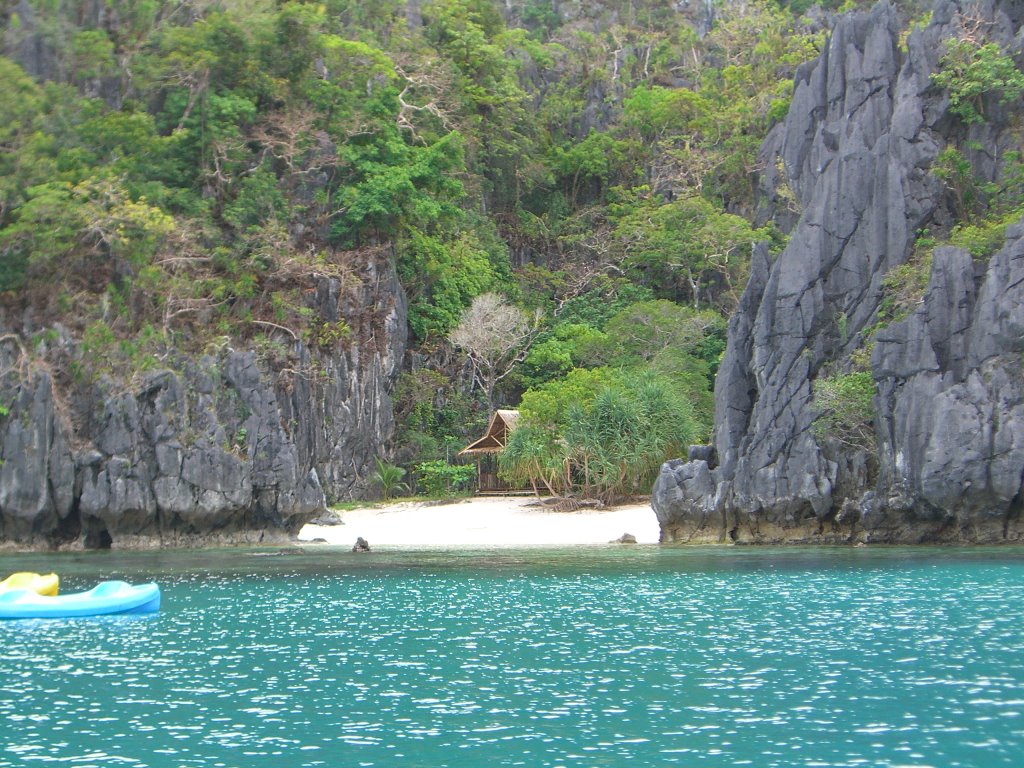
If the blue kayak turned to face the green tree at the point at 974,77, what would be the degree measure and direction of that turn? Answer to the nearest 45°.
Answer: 0° — it already faces it

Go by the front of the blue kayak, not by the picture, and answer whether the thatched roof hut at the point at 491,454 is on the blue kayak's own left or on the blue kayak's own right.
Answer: on the blue kayak's own left

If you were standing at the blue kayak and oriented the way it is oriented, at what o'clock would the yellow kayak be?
The yellow kayak is roughly at 8 o'clock from the blue kayak.

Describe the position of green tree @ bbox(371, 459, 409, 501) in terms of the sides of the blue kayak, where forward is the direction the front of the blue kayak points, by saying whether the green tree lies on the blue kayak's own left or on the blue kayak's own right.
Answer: on the blue kayak's own left

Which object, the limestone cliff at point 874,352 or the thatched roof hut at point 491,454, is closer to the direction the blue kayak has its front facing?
the limestone cliff

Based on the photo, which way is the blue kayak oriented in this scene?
to the viewer's right
